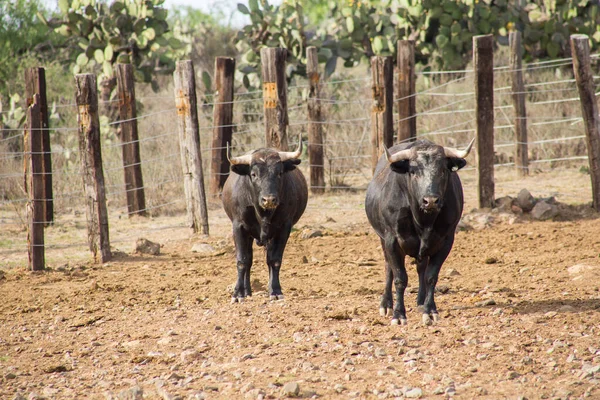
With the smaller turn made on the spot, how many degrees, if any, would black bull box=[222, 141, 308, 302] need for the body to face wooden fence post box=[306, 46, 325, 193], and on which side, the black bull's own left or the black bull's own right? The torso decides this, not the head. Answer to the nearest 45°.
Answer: approximately 180°

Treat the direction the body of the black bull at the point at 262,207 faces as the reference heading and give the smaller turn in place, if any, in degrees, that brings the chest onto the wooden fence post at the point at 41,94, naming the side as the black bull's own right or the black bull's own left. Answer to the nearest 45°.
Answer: approximately 135° to the black bull's own right

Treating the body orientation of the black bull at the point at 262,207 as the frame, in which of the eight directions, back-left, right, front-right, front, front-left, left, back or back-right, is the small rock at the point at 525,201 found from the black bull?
back-left

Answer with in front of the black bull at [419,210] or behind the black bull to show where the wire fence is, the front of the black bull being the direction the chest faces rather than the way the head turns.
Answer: behind

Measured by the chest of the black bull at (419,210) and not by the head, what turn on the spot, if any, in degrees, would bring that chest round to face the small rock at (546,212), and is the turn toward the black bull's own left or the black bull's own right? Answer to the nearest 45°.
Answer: approximately 180°

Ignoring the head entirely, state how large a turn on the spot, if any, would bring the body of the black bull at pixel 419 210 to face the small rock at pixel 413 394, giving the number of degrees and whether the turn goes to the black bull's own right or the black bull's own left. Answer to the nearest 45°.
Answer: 0° — it already faces it

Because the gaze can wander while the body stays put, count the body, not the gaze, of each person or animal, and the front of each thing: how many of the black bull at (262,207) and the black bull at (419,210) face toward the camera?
2

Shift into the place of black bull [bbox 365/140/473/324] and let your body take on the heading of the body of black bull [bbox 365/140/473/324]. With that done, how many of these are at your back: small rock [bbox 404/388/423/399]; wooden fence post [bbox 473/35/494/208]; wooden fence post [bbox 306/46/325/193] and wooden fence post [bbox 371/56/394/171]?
3

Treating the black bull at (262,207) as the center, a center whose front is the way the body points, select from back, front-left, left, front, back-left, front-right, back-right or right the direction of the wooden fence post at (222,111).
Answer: back

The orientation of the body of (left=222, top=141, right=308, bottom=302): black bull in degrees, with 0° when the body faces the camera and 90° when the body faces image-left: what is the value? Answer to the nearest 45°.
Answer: approximately 0°

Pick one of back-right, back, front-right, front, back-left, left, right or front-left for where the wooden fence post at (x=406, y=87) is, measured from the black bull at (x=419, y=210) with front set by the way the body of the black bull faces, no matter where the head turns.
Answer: back

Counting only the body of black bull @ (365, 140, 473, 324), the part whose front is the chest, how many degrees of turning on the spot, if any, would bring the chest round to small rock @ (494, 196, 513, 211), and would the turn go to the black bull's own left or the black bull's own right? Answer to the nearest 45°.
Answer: approximately 180°

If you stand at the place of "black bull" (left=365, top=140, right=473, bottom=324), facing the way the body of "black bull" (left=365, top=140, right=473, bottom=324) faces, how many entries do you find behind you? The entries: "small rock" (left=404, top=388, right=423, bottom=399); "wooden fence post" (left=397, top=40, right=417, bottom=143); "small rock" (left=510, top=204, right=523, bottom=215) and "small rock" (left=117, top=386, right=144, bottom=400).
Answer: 2
